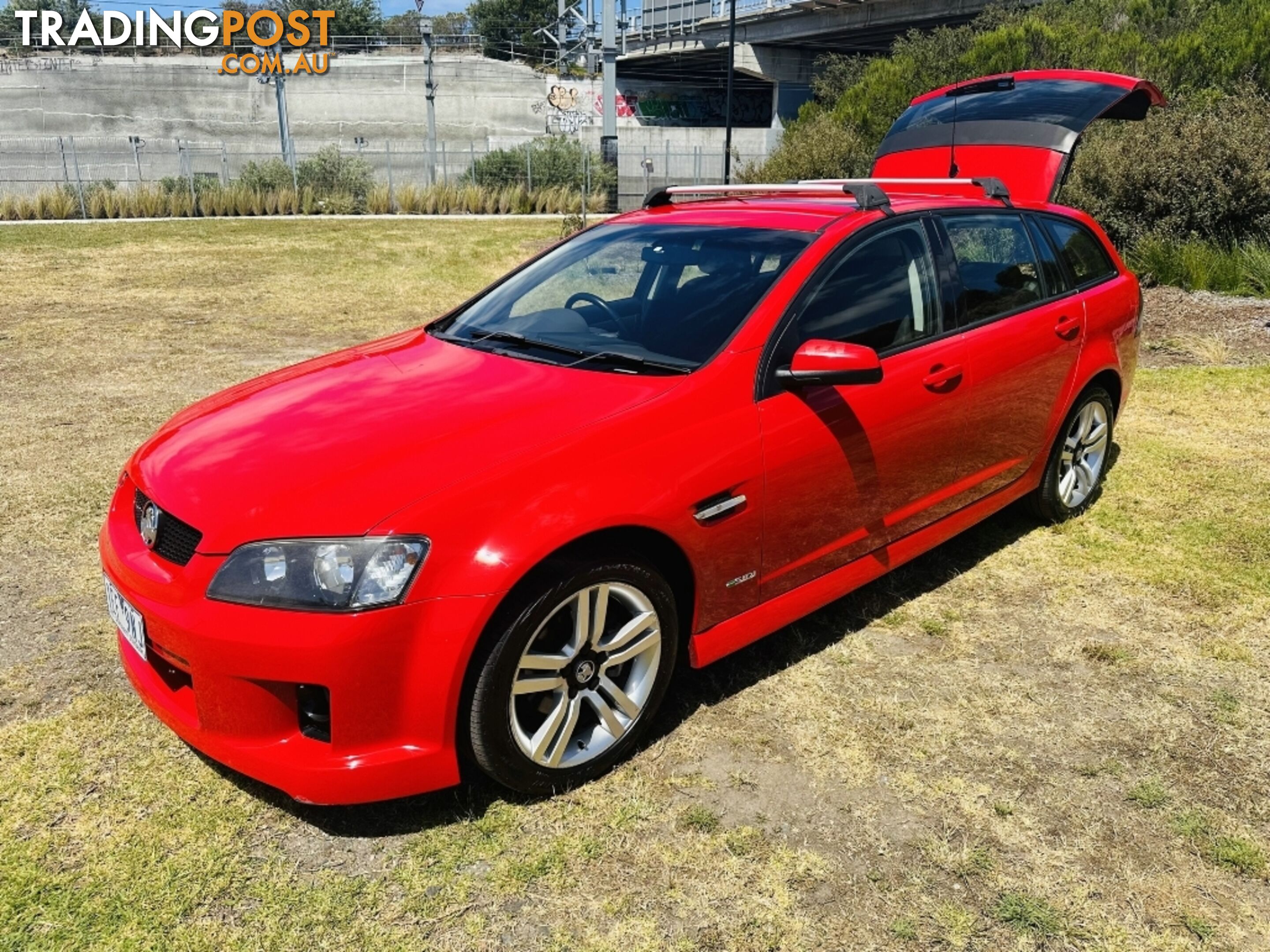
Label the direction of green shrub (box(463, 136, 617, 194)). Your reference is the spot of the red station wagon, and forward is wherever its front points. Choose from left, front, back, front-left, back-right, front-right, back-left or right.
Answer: back-right

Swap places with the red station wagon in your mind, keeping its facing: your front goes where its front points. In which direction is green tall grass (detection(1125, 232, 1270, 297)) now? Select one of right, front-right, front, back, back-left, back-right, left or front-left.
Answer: back

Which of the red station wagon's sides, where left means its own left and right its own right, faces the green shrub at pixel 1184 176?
back

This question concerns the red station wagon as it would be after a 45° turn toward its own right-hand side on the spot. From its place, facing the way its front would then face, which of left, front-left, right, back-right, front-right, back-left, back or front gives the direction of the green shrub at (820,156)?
right

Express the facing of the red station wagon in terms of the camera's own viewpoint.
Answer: facing the viewer and to the left of the viewer

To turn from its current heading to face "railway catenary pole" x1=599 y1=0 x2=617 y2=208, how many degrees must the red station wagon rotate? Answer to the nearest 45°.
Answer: approximately 135° to its right

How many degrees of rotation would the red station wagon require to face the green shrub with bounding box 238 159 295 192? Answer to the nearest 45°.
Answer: approximately 135° to its right

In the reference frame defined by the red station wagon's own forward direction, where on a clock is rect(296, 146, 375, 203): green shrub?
The green shrub is roughly at 4 o'clock from the red station wagon.
